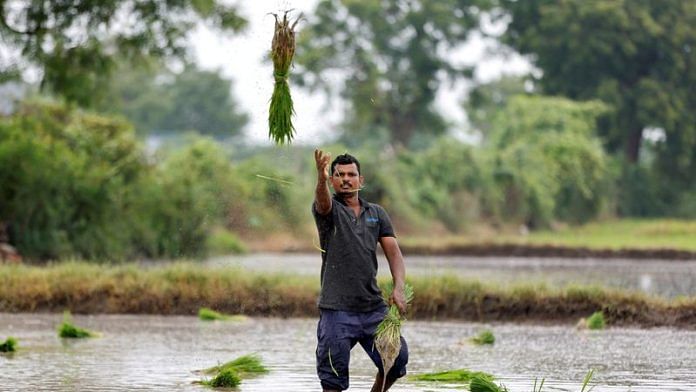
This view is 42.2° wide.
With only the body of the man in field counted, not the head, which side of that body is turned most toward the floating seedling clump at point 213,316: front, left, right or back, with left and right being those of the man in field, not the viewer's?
back

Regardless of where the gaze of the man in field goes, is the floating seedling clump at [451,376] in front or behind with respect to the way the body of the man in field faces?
behind

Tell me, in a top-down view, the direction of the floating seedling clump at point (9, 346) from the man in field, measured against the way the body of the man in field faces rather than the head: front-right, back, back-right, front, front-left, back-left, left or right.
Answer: back-right

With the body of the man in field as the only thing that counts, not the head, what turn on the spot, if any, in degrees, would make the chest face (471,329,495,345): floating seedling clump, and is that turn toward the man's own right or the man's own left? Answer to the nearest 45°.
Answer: approximately 180°

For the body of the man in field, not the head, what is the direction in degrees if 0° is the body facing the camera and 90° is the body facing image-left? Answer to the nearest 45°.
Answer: approximately 0°

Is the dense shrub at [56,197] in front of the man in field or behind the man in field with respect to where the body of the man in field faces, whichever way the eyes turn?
behind
